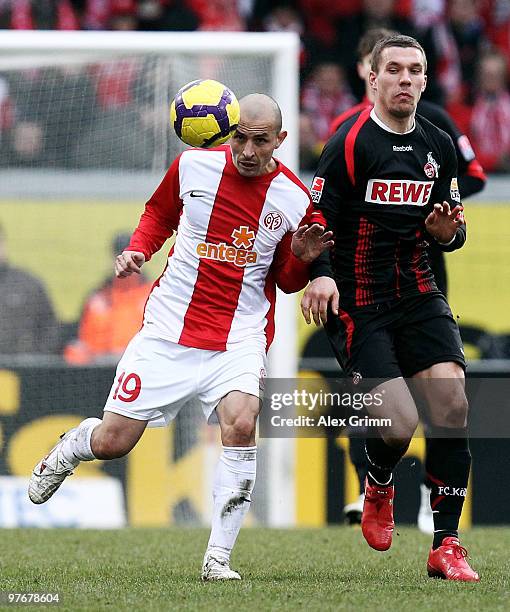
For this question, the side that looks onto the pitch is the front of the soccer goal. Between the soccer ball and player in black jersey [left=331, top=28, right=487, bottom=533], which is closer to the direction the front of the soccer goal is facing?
the soccer ball

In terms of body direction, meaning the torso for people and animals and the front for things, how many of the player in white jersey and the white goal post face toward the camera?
2

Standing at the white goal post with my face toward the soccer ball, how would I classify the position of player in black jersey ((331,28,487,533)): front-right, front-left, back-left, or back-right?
front-left

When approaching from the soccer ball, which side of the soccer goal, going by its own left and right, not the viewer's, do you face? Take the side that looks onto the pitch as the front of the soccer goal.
front

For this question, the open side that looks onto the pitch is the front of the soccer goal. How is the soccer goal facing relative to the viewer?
toward the camera

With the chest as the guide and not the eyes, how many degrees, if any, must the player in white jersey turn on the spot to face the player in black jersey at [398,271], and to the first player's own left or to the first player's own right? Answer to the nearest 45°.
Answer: approximately 90° to the first player's own left

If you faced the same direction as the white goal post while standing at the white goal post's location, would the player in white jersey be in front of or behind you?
in front

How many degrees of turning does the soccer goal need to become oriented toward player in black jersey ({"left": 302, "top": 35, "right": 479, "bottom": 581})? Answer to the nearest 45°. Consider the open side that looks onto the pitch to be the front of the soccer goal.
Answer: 0° — it already faces them

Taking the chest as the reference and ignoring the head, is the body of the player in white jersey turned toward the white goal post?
no

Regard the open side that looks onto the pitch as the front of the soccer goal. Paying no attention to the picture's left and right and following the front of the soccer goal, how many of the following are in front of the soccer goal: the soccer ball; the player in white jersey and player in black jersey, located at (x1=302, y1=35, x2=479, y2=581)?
3

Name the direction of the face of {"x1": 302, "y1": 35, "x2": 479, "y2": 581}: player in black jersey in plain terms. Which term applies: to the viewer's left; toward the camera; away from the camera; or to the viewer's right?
toward the camera

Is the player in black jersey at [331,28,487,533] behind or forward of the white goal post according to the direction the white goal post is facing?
forward

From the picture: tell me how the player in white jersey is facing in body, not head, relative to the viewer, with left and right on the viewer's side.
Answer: facing the viewer

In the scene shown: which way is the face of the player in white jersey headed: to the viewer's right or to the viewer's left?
to the viewer's left

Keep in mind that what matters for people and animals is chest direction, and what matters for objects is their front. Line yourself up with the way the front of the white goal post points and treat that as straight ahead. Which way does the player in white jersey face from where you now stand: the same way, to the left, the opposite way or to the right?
the same way
